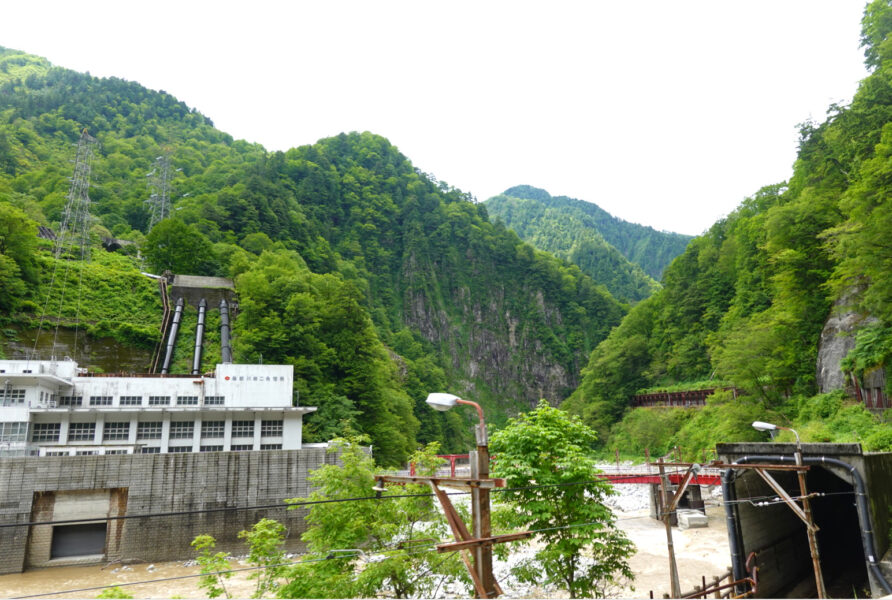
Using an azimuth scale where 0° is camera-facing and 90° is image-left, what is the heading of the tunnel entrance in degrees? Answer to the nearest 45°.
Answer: approximately 0°

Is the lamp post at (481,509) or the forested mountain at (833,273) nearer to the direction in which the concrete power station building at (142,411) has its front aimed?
the lamp post

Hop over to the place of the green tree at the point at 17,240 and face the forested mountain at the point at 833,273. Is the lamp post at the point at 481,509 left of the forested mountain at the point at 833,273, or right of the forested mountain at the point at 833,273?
right

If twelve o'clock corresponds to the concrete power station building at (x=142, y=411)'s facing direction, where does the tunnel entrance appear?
The tunnel entrance is roughly at 11 o'clock from the concrete power station building.

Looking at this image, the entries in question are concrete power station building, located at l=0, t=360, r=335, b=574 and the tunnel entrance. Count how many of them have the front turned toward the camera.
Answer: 2

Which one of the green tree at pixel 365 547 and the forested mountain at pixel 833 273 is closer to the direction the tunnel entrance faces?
the green tree

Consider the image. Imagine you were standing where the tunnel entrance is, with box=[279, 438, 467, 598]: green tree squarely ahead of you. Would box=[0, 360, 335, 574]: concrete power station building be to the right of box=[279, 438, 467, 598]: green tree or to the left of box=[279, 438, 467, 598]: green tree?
right

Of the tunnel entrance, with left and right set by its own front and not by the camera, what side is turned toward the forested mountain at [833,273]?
back

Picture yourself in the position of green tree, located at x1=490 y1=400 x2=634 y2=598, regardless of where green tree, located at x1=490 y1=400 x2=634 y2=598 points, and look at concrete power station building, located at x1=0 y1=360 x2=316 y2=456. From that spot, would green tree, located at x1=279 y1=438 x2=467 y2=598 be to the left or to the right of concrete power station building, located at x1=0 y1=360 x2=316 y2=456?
left

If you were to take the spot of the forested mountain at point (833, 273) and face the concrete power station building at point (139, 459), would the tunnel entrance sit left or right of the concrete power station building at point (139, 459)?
left
